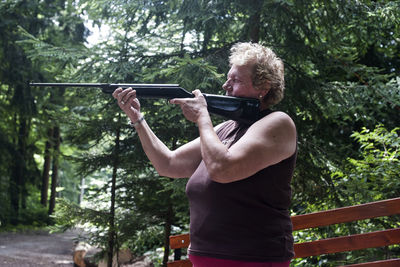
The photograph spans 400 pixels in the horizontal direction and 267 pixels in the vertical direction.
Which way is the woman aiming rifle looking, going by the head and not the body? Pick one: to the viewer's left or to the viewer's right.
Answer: to the viewer's left

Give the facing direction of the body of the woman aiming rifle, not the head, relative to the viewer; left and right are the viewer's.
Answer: facing to the left of the viewer

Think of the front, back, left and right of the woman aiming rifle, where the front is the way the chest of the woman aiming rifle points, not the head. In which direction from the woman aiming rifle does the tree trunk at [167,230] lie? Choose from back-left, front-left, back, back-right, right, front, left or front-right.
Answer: right

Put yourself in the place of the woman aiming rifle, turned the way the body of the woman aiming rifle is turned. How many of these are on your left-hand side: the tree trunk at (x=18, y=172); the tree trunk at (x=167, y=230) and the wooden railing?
0

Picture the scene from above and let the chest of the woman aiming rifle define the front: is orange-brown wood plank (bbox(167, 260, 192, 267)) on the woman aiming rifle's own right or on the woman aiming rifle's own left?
on the woman aiming rifle's own right
